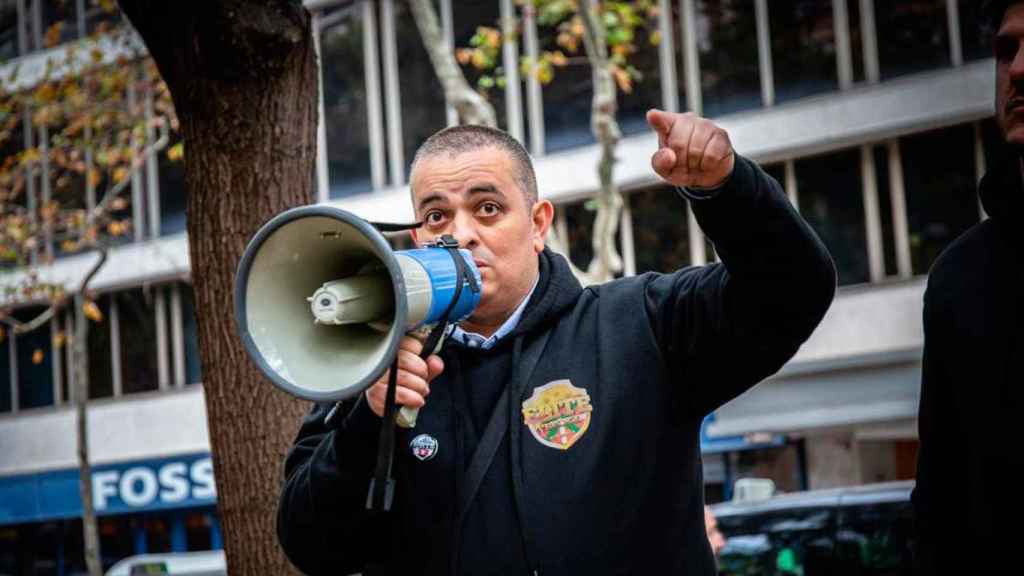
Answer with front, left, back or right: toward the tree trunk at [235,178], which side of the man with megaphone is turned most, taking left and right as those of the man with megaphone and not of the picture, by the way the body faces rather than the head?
back

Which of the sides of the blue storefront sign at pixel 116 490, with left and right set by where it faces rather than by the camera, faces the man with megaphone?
front

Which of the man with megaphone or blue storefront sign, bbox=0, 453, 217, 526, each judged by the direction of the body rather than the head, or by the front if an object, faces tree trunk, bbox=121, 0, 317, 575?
the blue storefront sign

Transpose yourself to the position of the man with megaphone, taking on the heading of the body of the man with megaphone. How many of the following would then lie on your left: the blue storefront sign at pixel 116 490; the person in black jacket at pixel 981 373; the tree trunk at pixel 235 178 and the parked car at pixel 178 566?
1

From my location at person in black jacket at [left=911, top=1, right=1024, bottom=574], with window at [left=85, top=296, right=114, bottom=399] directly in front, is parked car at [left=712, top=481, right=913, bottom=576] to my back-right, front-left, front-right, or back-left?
front-right

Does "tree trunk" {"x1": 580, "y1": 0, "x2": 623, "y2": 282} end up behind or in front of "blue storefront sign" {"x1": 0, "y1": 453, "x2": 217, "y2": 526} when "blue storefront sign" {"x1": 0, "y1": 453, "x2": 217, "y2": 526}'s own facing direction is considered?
in front

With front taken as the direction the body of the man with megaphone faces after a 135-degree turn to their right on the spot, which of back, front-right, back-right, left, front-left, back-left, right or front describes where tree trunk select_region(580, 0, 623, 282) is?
front

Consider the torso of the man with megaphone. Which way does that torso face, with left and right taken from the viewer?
facing the viewer and to the left of the viewer

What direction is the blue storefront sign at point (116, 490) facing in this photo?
toward the camera

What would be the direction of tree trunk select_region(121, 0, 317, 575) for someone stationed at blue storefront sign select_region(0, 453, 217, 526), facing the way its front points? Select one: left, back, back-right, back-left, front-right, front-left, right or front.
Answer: front
